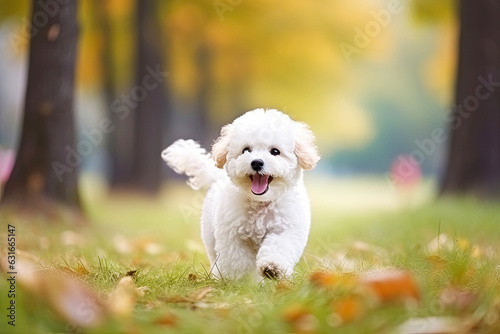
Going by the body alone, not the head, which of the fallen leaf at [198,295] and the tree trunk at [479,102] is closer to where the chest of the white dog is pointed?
the fallen leaf

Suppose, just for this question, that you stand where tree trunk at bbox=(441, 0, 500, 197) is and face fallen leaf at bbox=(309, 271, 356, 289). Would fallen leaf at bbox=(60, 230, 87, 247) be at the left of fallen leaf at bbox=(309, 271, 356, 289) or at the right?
right

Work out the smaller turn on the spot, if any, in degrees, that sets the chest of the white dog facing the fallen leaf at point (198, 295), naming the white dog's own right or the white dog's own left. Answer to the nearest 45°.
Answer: approximately 45° to the white dog's own right

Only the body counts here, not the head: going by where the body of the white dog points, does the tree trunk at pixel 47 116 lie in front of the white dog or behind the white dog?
behind

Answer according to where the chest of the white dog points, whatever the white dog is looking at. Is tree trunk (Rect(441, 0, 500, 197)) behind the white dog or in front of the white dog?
behind

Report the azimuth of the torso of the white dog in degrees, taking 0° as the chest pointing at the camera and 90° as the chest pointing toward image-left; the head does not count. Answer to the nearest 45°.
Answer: approximately 0°

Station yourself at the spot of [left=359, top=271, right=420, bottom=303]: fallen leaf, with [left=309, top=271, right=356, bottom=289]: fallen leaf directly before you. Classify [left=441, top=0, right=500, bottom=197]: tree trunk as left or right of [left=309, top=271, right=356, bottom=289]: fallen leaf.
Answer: right

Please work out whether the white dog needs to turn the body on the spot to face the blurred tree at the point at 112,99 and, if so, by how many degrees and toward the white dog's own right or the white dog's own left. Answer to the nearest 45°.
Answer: approximately 180°

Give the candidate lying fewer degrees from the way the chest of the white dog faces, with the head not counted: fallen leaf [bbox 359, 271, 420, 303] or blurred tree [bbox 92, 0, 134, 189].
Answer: the fallen leaf

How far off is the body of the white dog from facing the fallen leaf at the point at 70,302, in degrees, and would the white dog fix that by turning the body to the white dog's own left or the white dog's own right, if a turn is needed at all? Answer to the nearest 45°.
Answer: approximately 45° to the white dog's own right
